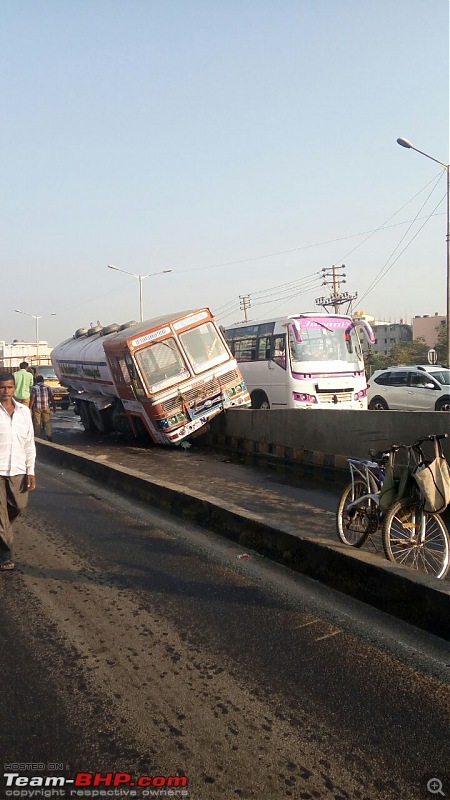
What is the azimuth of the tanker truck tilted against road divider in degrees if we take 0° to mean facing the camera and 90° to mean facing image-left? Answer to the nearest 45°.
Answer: approximately 315°

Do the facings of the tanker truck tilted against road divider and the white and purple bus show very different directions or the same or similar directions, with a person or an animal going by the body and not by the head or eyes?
same or similar directions

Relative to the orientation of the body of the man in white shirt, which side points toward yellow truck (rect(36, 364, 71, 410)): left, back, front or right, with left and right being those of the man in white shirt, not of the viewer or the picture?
back

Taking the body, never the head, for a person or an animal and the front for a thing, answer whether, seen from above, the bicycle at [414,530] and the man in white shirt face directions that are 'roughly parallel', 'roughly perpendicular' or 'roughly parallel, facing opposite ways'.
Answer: roughly perpendicular

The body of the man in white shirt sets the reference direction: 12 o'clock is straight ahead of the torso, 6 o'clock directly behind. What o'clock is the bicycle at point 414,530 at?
The bicycle is roughly at 10 o'clock from the man in white shirt.

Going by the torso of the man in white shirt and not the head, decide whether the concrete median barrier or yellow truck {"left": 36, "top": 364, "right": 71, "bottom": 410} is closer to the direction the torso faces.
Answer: the concrete median barrier

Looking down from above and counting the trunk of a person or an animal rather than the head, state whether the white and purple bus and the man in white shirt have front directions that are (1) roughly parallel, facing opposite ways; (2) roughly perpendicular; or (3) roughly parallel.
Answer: roughly parallel

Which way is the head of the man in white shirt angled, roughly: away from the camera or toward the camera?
toward the camera

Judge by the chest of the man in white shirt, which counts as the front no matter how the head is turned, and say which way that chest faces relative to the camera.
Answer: toward the camera

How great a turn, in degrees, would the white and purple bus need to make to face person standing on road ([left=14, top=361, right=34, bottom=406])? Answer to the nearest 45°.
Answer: approximately 135° to its right

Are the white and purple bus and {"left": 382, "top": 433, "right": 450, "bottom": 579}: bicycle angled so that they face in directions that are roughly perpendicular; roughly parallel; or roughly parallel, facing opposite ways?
roughly perpendicular

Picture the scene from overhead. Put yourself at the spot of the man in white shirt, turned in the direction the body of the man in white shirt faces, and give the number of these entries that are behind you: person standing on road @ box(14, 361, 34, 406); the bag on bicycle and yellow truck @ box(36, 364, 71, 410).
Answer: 2

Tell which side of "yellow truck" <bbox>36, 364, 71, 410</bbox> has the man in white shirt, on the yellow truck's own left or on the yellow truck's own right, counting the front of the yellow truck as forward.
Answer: on the yellow truck's own right

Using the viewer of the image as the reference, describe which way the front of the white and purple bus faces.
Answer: facing the viewer and to the right of the viewer

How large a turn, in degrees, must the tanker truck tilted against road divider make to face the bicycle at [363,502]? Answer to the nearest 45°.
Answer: approximately 45° to its right
